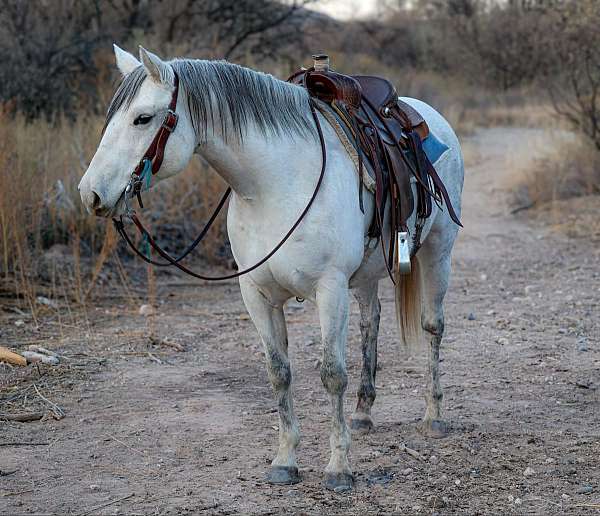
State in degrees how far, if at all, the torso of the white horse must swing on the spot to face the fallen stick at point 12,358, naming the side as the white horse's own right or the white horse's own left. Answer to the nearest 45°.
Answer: approximately 90° to the white horse's own right

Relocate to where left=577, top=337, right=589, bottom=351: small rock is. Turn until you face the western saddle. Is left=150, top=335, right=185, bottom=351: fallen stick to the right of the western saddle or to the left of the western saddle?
right

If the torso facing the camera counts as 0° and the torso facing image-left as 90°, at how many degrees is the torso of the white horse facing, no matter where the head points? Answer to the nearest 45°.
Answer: approximately 45°

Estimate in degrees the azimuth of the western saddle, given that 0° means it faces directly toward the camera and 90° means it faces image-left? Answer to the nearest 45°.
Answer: approximately 45°

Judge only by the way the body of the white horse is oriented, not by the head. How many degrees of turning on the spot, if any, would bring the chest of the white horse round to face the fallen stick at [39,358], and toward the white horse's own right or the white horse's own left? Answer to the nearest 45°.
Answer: approximately 90° to the white horse's own right

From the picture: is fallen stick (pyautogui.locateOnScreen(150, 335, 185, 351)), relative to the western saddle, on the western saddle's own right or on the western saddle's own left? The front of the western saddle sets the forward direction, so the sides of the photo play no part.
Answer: on the western saddle's own right

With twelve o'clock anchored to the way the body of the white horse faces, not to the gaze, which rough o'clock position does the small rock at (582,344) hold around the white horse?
The small rock is roughly at 6 o'clock from the white horse.

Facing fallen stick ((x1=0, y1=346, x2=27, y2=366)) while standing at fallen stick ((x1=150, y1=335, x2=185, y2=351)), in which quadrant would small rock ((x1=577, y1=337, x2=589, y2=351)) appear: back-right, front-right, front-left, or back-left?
back-left
